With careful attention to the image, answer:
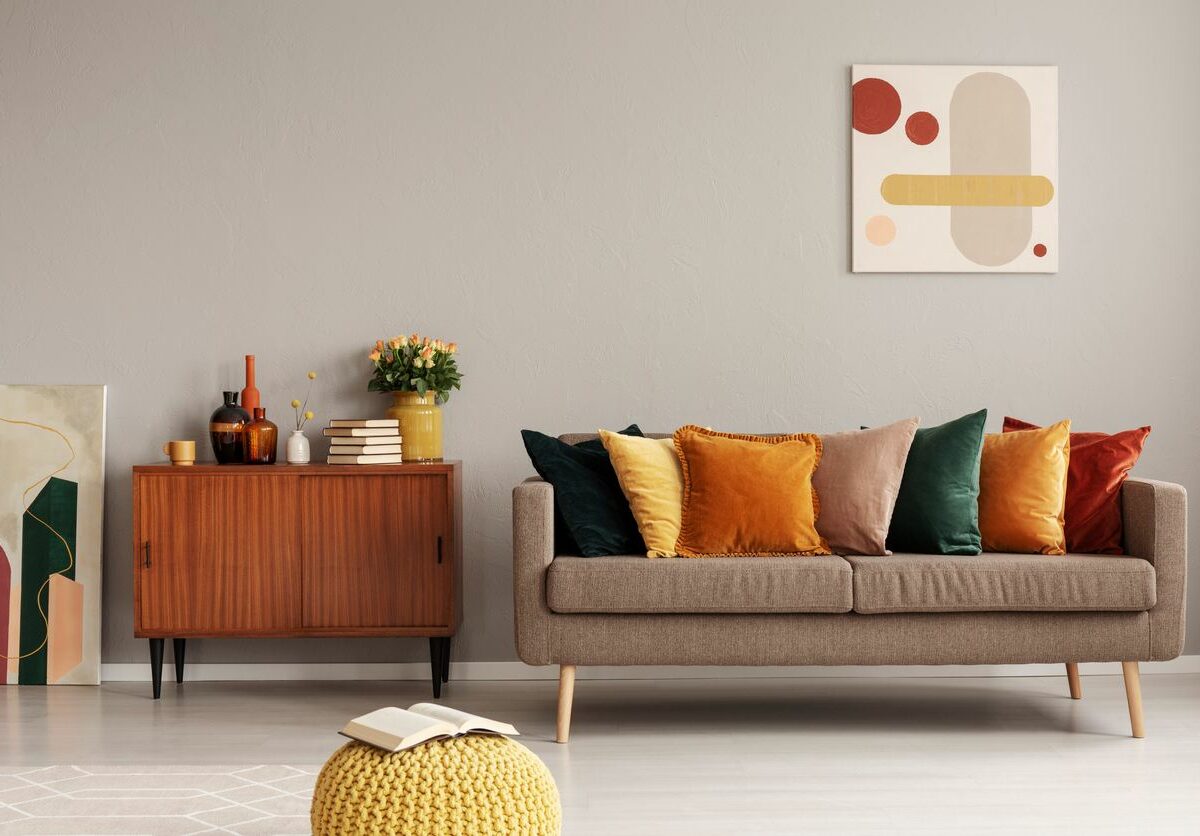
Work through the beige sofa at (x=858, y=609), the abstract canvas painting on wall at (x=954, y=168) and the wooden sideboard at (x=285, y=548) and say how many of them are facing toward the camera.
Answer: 3

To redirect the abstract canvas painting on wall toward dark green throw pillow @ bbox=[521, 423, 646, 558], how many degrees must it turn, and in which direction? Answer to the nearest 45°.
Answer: approximately 45° to its right

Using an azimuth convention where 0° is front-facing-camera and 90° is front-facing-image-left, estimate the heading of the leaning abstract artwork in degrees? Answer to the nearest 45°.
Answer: approximately 0°

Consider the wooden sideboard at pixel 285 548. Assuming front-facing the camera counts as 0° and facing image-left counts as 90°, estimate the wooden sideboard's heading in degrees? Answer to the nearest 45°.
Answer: approximately 0°

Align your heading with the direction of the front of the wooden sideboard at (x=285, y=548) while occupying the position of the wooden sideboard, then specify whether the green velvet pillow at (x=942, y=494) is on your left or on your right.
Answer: on your left

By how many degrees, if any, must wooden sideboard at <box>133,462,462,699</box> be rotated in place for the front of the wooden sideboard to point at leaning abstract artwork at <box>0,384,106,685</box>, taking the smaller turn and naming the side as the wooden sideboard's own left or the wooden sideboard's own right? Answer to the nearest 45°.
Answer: approximately 135° to the wooden sideboard's own right

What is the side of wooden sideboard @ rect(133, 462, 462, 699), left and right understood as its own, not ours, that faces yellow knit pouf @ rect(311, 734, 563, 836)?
front
